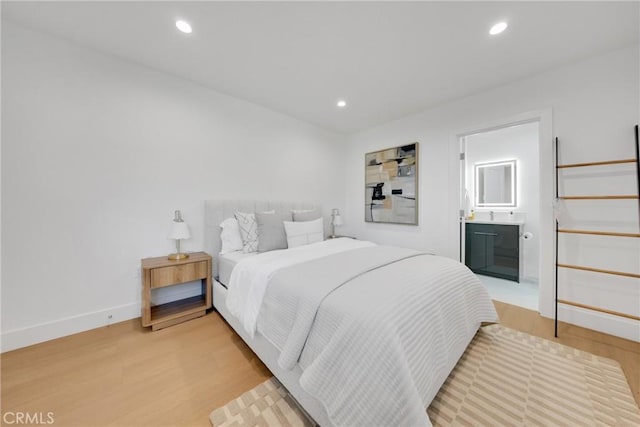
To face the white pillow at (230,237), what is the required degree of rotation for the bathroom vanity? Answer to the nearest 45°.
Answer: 0° — it already faces it

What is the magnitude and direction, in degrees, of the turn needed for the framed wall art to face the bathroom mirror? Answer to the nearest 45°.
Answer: approximately 180°

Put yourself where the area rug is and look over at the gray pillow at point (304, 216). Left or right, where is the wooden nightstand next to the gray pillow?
left

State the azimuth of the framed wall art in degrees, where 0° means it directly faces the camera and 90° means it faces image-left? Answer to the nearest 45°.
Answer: approximately 45°

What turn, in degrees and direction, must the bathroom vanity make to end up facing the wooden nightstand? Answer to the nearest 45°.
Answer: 0° — it already faces it
